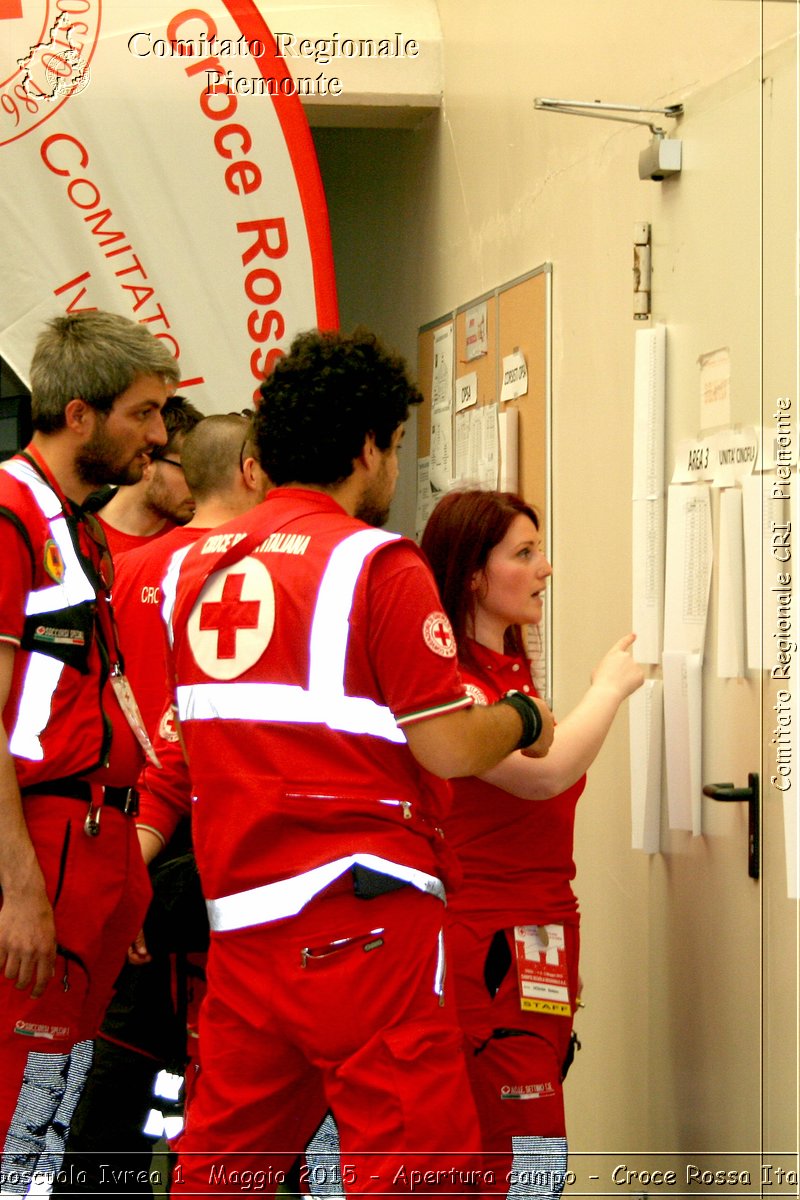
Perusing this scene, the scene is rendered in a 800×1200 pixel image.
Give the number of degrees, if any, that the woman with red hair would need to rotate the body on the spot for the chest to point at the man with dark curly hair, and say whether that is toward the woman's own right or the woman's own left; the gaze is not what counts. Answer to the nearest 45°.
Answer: approximately 135° to the woman's own right

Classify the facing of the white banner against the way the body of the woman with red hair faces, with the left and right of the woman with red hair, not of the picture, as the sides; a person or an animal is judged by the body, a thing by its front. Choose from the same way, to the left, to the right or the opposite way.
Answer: to the right

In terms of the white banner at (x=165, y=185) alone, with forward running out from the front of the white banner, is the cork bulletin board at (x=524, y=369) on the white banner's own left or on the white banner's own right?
on the white banner's own left

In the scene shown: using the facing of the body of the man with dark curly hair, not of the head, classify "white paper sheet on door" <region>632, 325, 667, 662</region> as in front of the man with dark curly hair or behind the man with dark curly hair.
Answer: in front

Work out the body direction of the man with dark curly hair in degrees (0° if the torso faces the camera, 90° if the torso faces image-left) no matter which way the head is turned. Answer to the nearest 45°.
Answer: approximately 225°

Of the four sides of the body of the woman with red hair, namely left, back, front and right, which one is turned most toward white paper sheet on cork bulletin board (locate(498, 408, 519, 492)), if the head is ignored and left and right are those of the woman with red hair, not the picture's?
left

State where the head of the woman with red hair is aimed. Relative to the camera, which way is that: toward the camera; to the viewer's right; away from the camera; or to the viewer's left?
to the viewer's right

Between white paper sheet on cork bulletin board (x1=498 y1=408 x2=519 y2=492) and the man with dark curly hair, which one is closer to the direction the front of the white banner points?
the man with dark curly hair

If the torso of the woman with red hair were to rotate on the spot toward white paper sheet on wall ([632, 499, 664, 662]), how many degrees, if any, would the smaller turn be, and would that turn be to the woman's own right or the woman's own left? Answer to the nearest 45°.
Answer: approximately 45° to the woman's own left

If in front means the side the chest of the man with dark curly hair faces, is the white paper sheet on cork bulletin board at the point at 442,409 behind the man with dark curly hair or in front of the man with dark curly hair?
in front

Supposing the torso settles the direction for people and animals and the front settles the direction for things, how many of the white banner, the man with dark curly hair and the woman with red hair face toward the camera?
1

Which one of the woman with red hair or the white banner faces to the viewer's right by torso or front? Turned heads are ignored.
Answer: the woman with red hair

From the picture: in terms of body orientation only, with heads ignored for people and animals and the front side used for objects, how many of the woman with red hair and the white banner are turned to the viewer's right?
1

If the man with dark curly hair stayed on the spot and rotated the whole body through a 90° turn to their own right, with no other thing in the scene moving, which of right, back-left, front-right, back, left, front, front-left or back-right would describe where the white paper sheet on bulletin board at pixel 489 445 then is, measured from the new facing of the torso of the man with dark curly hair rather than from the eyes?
back-left

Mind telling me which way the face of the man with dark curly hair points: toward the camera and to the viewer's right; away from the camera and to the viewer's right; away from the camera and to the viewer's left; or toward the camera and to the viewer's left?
away from the camera and to the viewer's right

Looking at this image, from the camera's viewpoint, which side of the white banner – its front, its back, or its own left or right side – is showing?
front

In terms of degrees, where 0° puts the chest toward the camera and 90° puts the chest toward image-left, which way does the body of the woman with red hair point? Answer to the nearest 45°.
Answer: approximately 270°
